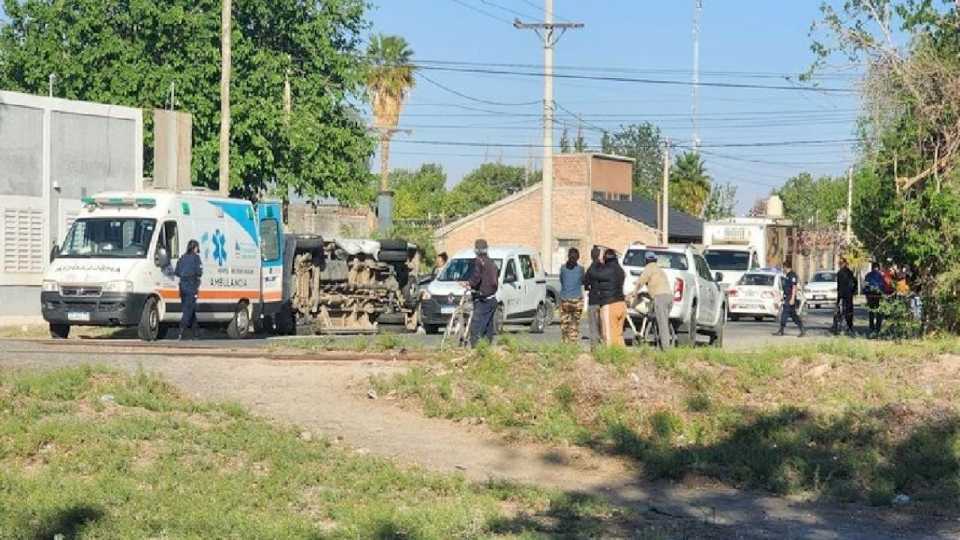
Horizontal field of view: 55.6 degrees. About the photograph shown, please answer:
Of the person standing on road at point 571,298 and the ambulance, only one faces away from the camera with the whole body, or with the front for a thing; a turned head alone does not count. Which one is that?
the person standing on road

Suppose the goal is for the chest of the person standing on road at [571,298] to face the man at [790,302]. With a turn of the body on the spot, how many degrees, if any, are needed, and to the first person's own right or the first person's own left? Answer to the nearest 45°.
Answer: approximately 45° to the first person's own right

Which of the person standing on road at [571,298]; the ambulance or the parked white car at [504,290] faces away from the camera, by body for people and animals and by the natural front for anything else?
the person standing on road

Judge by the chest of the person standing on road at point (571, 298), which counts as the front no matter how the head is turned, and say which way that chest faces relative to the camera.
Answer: away from the camera

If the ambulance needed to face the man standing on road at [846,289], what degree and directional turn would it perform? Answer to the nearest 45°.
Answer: approximately 135° to its left

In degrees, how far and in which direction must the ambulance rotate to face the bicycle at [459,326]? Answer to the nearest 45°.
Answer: approximately 90° to its left
